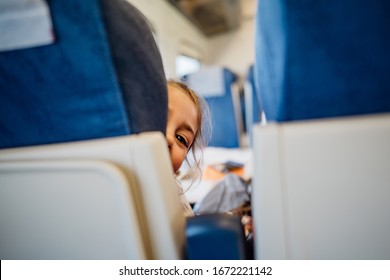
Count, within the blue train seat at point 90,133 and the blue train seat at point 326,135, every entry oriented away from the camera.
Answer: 2

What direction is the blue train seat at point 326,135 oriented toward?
away from the camera

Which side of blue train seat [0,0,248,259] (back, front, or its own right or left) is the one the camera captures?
back
